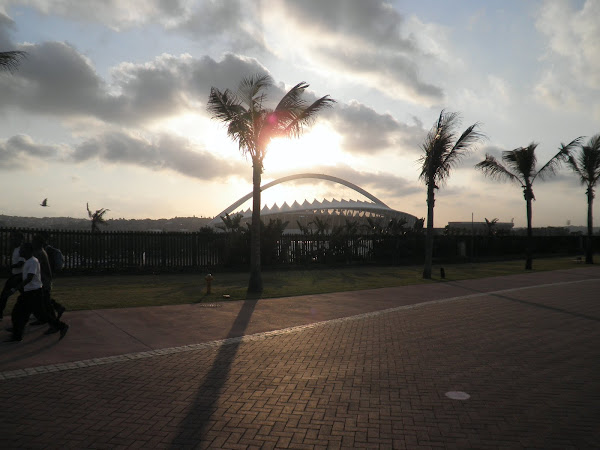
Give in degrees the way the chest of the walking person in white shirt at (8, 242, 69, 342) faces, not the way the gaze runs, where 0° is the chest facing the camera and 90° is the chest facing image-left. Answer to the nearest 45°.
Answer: approximately 90°

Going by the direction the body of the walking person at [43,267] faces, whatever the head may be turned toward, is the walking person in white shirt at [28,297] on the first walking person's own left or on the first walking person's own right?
on the first walking person's own left

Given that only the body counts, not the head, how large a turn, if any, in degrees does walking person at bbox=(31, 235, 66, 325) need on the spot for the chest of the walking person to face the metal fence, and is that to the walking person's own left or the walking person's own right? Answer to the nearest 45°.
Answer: approximately 135° to the walking person's own right

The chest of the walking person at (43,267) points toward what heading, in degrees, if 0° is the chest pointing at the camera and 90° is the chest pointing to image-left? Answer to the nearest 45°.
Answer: approximately 90°

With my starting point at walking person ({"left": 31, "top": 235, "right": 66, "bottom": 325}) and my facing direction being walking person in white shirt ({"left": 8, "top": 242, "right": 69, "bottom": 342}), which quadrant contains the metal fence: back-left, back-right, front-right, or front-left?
back-left
